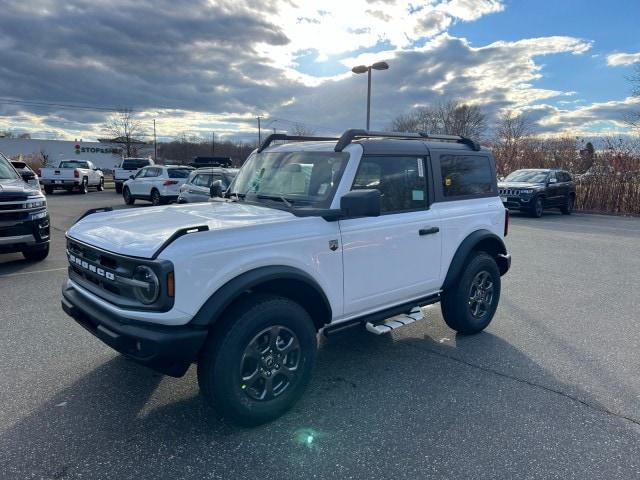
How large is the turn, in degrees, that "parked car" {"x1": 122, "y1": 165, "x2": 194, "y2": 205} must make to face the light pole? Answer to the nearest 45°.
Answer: approximately 135° to its right

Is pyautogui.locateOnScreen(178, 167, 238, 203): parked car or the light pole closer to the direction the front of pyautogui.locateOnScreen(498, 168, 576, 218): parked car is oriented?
the parked car

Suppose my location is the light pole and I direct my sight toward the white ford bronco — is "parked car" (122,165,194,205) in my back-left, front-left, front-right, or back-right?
front-right

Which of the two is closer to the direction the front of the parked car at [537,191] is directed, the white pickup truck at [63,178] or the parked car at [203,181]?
the parked car

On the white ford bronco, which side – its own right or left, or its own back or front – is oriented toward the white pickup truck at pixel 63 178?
right

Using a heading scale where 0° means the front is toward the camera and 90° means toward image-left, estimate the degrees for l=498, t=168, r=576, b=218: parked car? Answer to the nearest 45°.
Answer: approximately 45°

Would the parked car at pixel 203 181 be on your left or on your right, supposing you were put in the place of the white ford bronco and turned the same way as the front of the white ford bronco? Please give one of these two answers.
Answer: on your right

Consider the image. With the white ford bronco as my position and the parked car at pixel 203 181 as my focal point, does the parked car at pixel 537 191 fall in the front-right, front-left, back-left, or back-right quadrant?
front-right

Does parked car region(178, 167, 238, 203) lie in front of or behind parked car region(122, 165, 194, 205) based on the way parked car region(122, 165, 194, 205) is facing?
behind

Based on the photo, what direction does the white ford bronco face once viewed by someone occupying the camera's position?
facing the viewer and to the left of the viewer

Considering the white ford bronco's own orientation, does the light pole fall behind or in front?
behind

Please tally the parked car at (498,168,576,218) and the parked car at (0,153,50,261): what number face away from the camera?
0

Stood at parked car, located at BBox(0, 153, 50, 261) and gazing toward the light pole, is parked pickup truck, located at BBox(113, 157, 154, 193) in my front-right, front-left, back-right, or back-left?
front-left

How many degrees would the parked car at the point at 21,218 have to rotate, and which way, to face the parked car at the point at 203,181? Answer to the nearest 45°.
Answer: approximately 90° to its left

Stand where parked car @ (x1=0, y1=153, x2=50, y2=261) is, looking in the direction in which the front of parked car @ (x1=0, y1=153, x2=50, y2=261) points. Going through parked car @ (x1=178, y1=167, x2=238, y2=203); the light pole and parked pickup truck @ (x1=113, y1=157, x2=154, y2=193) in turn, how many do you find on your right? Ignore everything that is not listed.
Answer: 0

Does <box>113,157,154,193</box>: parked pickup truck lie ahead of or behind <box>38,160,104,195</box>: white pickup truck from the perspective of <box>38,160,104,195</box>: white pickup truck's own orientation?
ahead

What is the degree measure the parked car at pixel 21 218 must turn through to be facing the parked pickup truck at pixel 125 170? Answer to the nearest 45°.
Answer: approximately 135° to its left

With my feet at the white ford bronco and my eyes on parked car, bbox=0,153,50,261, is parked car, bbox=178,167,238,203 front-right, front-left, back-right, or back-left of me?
front-right

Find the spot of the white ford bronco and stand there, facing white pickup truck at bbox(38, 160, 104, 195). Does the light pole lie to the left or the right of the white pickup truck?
right

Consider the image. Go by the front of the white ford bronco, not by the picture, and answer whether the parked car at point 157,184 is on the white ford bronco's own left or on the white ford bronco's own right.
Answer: on the white ford bronco's own right
